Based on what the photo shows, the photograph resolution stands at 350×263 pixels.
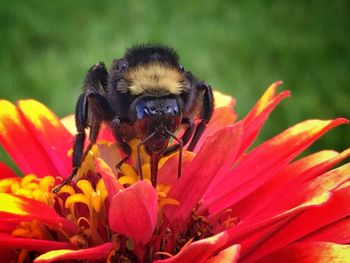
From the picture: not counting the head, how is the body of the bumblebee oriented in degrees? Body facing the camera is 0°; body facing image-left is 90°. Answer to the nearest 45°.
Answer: approximately 0°
